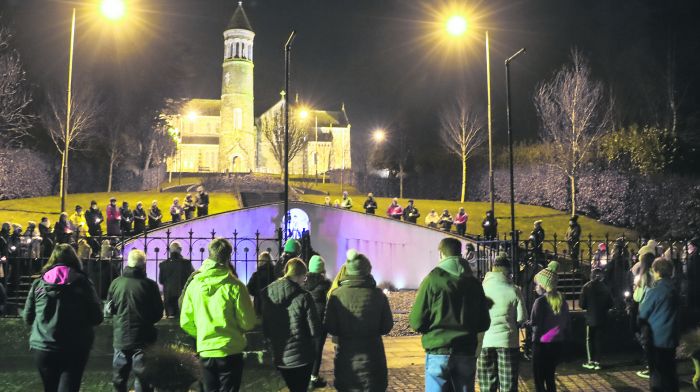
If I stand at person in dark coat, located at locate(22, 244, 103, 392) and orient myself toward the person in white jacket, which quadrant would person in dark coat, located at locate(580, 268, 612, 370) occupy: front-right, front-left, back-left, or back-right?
front-left

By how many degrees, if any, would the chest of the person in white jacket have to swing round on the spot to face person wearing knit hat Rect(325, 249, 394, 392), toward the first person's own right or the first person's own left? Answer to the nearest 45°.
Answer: approximately 135° to the first person's own left

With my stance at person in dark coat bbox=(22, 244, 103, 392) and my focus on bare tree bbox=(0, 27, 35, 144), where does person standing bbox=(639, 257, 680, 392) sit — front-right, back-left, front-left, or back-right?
back-right

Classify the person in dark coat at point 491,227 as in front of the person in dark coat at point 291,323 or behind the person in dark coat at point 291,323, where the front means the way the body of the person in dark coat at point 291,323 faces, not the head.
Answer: in front

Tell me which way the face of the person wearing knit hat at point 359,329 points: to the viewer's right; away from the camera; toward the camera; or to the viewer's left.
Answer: away from the camera

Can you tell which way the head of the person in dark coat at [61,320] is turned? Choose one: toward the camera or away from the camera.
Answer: away from the camera

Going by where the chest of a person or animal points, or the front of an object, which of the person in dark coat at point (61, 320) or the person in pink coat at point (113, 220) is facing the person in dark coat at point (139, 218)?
the person in dark coat at point (61, 320)

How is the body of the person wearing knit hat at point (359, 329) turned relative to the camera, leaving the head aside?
away from the camera

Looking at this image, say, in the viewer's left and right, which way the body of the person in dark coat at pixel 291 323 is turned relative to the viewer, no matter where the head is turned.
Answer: facing away from the viewer and to the right of the viewer

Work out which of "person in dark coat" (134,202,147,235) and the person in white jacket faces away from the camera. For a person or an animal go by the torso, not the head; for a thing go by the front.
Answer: the person in white jacket

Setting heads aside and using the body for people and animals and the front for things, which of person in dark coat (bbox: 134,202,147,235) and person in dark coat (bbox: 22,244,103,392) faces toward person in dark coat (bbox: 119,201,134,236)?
person in dark coat (bbox: 22,244,103,392)

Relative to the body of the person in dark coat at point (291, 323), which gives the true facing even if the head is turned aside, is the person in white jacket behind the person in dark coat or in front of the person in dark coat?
in front

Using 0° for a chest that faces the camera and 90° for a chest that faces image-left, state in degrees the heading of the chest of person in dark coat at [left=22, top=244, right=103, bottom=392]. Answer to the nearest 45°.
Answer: approximately 180°

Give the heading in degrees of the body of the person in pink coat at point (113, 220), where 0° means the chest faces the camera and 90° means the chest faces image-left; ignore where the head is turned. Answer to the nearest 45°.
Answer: approximately 315°

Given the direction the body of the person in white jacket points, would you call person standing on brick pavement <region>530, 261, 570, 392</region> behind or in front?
in front

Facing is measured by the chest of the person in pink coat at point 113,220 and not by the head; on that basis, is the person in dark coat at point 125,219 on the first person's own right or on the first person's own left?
on the first person's own left

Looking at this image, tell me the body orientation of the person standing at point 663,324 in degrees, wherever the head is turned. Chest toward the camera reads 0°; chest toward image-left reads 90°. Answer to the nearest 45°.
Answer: approximately 135°

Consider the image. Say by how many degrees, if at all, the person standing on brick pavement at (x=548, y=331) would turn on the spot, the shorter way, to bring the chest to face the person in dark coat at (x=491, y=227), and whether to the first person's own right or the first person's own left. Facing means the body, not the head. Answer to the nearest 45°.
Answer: approximately 45° to the first person's own right

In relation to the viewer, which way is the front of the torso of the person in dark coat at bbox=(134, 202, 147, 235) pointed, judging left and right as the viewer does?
facing the viewer and to the right of the viewer

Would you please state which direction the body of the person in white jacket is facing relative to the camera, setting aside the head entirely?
away from the camera
